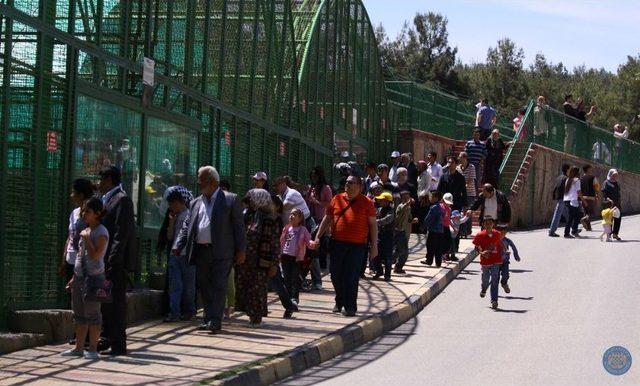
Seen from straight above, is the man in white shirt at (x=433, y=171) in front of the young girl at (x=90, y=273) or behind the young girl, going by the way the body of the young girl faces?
behind

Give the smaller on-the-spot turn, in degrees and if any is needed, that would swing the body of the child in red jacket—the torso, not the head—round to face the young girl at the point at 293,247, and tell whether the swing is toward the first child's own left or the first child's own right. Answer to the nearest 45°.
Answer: approximately 45° to the first child's own right

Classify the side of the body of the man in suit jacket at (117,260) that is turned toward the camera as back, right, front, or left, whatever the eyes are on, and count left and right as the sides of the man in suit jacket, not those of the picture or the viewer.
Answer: left

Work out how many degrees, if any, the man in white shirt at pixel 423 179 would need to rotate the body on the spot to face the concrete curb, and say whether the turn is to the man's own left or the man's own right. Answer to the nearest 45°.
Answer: approximately 45° to the man's own left
